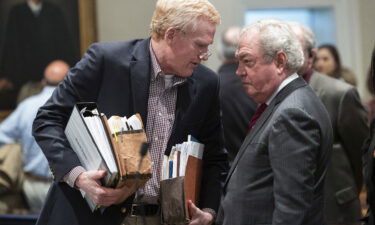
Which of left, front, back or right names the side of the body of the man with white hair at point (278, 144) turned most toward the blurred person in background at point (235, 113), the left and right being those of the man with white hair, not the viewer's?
right

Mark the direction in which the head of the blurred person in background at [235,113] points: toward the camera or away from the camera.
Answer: away from the camera

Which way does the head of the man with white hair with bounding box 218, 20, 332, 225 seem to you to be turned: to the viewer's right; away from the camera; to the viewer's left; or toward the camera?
to the viewer's left

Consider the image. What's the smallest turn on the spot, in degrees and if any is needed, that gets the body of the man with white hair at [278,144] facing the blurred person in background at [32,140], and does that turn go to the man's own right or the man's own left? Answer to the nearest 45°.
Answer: approximately 45° to the man's own right

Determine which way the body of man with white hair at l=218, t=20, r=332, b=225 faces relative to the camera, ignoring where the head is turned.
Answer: to the viewer's left
